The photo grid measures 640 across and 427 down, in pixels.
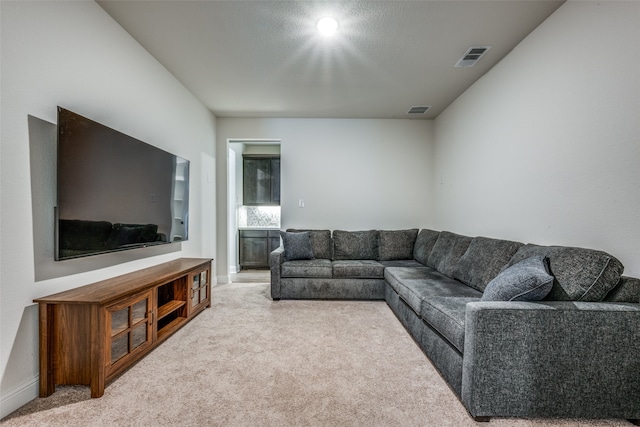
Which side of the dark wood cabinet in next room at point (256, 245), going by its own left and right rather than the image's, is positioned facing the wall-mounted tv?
front

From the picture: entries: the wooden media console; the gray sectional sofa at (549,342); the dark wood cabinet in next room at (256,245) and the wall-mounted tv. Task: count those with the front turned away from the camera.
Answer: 0

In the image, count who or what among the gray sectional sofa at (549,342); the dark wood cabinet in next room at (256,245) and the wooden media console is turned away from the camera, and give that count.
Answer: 0

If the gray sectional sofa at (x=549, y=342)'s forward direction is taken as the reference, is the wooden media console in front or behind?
in front

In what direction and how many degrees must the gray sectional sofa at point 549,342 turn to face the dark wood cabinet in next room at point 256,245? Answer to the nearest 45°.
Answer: approximately 90° to its right

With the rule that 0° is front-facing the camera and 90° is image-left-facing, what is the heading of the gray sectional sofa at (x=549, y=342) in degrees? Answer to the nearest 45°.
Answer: approximately 45°

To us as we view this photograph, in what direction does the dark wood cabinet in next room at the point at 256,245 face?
facing the viewer

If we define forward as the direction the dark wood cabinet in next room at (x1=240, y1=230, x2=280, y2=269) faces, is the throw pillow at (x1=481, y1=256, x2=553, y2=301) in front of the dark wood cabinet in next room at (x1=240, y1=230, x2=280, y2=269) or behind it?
in front

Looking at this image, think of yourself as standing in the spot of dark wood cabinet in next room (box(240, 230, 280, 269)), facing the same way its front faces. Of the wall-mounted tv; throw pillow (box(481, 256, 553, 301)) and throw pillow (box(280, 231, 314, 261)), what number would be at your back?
0

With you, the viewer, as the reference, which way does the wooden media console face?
facing the viewer and to the right of the viewer

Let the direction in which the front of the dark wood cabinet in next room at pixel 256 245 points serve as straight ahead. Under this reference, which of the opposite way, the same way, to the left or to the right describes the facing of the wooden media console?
to the left

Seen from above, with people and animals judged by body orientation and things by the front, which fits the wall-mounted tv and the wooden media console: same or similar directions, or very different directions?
same or similar directions

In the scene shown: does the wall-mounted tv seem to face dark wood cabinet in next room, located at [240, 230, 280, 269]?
no

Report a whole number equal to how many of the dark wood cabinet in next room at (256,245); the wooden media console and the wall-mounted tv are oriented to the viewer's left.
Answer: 0

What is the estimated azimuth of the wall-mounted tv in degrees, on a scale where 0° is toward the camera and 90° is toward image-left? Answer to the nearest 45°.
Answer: approximately 315°

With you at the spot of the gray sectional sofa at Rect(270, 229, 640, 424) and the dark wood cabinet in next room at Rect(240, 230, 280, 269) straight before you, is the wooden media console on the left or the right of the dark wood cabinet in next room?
left

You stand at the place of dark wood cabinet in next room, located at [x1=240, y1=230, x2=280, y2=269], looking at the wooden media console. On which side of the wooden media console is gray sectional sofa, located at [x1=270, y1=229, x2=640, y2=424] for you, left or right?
left

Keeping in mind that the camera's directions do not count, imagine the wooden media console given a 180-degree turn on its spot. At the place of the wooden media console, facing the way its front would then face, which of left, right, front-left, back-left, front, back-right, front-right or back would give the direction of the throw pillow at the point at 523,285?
back

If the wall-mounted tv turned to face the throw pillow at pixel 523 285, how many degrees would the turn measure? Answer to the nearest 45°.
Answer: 0° — it already faces it
